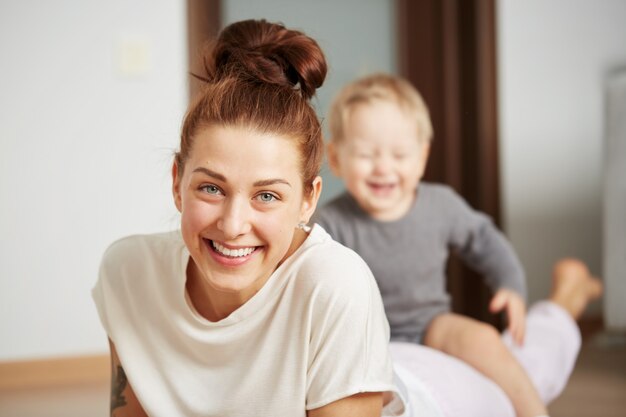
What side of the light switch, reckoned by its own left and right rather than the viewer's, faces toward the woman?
front

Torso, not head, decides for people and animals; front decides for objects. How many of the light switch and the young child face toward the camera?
2

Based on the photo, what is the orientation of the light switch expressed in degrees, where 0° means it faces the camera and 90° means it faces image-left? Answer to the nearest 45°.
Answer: approximately 0°

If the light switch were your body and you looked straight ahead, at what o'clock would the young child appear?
The young child is roughly at 11 o'clock from the light switch.
